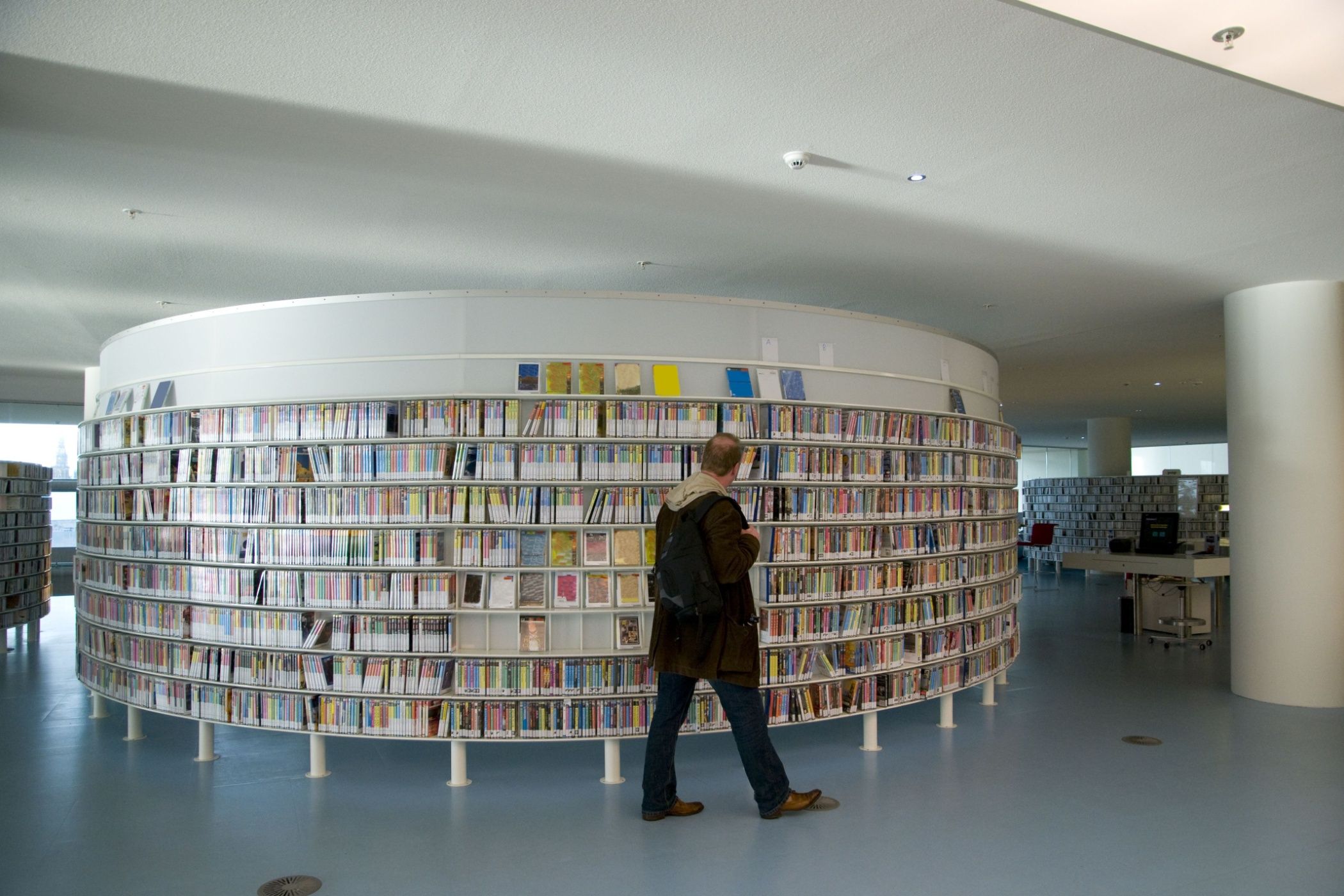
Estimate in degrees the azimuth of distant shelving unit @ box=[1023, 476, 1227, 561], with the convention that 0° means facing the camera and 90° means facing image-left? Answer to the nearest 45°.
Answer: approximately 0°

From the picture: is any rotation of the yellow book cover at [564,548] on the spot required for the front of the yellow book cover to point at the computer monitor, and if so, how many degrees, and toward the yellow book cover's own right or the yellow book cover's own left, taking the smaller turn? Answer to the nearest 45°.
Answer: approximately 135° to the yellow book cover's own left

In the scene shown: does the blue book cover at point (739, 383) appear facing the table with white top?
no

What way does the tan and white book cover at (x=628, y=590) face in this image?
toward the camera

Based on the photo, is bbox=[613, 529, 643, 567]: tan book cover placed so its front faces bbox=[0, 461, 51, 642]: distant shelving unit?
no

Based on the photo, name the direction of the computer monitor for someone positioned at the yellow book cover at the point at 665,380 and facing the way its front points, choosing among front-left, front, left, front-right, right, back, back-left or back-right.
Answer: back-left

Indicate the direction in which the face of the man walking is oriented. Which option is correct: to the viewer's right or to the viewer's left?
to the viewer's right

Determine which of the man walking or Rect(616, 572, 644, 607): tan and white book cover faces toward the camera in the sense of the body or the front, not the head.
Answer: the tan and white book cover

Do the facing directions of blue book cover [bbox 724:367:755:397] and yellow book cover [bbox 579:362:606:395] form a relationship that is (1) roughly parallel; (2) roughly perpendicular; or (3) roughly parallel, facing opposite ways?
roughly parallel

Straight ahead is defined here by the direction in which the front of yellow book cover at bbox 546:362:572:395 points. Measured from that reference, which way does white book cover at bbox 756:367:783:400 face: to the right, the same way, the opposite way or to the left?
the same way

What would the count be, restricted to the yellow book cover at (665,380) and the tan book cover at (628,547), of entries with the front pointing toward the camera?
2

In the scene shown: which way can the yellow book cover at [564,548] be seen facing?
toward the camera

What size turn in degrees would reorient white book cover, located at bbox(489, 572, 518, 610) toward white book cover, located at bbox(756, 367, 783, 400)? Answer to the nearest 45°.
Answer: approximately 90° to its left

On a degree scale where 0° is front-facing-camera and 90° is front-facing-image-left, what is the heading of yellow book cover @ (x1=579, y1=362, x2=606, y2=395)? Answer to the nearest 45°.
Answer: approximately 0°

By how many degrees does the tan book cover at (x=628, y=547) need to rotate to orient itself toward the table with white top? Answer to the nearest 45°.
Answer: approximately 135° to its left

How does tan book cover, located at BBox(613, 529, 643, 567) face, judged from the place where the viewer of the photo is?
facing the viewer
